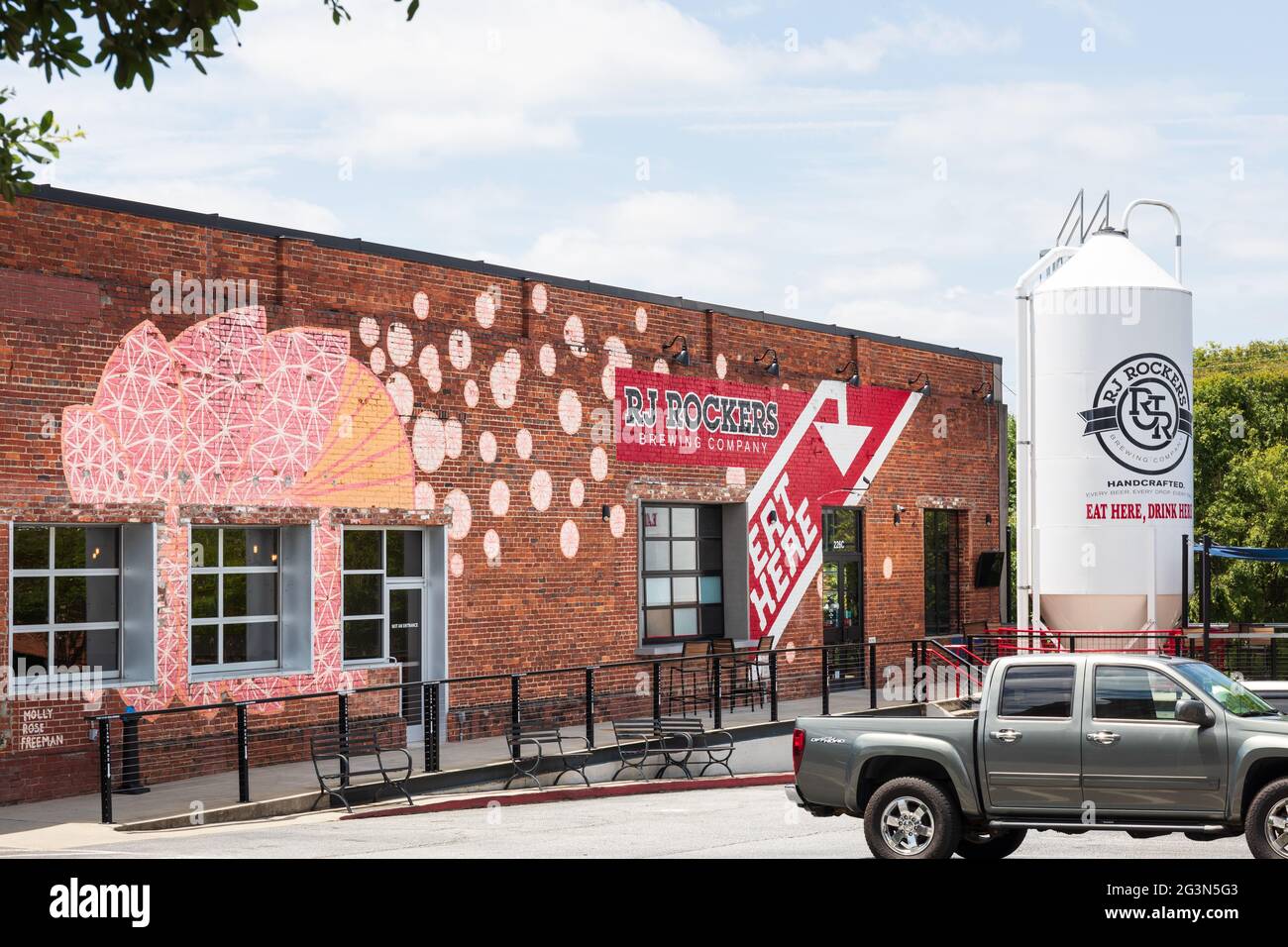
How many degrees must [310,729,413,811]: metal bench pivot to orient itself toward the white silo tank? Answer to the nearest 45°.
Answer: approximately 90° to its left

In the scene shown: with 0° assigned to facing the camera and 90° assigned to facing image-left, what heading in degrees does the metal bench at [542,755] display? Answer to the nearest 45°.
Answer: approximately 315°

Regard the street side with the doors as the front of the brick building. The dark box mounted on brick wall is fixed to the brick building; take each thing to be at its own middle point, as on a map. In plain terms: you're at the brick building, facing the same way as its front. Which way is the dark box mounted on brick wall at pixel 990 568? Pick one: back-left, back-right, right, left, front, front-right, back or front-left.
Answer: left

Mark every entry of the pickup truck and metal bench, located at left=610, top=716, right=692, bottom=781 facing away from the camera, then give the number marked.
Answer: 0

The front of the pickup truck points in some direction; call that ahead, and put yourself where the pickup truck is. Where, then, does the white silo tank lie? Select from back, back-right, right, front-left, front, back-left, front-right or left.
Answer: left

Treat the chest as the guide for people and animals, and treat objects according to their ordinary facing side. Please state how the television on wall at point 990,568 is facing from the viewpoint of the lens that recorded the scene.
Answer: facing the viewer and to the right of the viewer

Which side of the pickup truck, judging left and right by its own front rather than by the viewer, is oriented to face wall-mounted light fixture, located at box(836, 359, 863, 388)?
left

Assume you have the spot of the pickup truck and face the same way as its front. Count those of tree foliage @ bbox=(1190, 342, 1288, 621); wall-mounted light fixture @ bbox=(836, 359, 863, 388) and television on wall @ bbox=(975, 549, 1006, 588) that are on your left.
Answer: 3

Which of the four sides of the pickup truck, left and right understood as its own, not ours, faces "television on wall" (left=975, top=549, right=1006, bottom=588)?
left

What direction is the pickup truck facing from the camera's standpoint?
to the viewer's right

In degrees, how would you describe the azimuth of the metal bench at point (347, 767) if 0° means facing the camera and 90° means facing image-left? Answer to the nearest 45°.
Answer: approximately 315°

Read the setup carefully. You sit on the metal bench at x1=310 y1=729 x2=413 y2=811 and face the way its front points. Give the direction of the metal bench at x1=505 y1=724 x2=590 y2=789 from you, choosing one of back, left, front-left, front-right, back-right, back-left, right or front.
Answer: left
